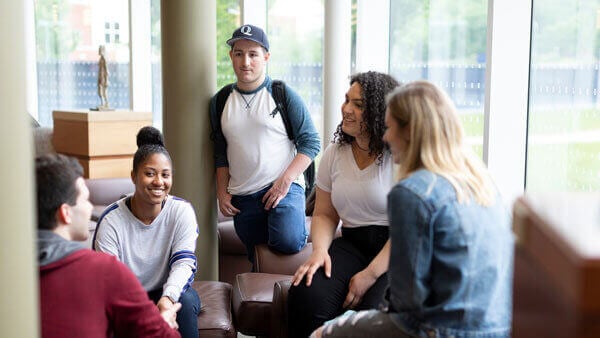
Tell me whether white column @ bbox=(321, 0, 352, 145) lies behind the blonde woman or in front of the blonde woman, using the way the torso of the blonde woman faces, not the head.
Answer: in front

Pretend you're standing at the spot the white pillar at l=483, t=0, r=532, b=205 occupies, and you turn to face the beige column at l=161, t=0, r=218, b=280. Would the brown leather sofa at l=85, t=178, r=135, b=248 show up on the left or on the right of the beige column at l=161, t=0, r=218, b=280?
right

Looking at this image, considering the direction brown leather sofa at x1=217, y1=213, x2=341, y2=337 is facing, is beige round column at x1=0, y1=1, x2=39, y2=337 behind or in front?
in front

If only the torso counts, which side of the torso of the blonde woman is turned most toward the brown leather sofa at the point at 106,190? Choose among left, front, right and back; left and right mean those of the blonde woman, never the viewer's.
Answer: front

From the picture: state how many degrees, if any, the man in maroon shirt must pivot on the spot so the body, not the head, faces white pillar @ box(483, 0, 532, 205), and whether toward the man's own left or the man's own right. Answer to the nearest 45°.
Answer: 0° — they already face it

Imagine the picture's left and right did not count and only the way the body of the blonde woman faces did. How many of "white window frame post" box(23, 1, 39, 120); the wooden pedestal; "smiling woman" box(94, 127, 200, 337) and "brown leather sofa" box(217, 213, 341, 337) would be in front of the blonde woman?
4

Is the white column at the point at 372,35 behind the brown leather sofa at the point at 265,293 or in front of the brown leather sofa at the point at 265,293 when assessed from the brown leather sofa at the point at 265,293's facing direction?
behind

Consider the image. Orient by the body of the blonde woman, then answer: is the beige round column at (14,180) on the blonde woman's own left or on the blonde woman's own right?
on the blonde woman's own left

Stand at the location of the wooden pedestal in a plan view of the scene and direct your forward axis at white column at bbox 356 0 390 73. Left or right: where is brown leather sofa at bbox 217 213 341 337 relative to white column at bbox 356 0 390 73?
right

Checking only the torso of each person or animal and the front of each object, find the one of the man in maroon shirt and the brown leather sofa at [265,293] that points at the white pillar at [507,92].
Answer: the man in maroon shirt

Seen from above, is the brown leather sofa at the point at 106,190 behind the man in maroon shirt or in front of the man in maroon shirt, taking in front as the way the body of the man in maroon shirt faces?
in front

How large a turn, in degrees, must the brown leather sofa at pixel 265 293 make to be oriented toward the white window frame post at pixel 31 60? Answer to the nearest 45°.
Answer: approximately 90° to its right

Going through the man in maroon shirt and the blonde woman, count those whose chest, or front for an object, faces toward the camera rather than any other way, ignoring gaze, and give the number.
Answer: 0

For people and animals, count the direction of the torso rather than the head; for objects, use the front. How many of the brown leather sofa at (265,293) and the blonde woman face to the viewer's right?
0
